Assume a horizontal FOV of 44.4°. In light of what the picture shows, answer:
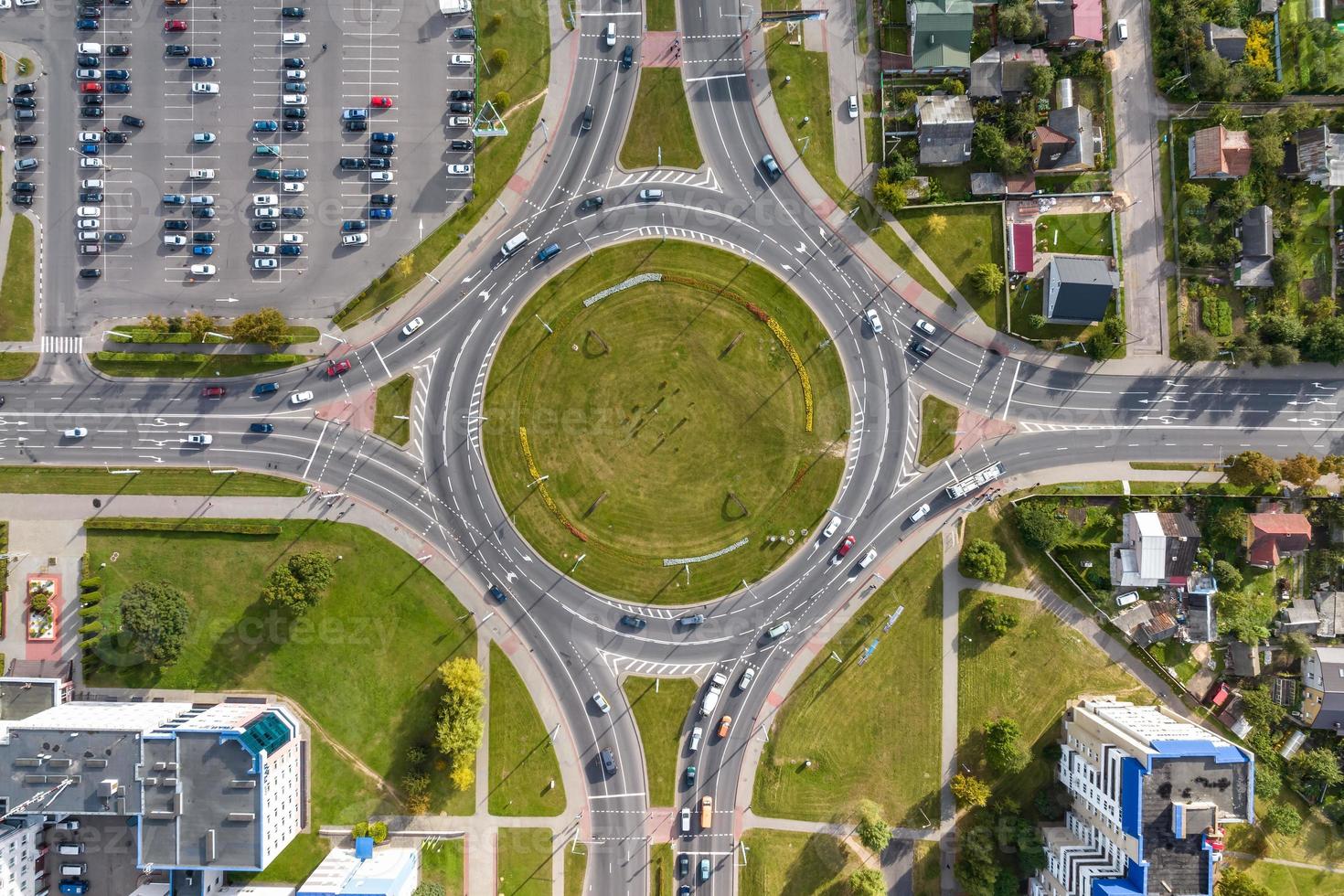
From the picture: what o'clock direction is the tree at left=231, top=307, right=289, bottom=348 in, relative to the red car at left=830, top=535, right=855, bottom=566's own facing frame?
The tree is roughly at 7 o'clock from the red car.

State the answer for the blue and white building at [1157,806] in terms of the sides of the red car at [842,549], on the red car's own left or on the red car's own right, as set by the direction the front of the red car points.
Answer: on the red car's own right

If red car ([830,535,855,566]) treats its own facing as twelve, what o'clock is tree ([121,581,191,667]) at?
The tree is roughly at 7 o'clock from the red car.

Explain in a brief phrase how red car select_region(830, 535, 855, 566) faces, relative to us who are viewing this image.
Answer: facing away from the viewer and to the right of the viewer
